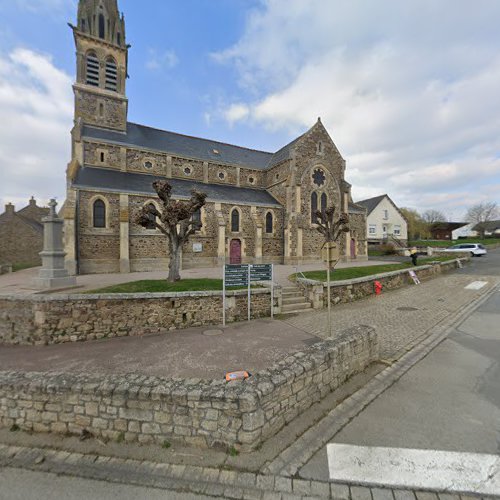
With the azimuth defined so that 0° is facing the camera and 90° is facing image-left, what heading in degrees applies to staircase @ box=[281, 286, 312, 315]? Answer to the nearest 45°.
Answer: approximately 0°

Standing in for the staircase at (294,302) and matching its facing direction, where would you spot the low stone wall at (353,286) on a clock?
The low stone wall is roughly at 8 o'clock from the staircase.

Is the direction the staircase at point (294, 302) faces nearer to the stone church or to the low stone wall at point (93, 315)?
the low stone wall

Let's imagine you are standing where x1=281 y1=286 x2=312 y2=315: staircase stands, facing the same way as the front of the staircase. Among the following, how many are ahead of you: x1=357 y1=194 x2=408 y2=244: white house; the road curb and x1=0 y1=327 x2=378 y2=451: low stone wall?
2

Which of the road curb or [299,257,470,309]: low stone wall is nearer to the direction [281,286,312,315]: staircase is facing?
the road curb

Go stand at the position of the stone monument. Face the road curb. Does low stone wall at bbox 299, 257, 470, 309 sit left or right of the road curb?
left

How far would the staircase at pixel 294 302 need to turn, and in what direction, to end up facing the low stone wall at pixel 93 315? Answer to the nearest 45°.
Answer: approximately 45° to its right

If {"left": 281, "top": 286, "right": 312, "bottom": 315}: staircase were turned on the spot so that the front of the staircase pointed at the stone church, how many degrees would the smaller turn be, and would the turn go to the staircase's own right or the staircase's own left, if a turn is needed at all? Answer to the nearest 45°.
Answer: approximately 135° to the staircase's own right

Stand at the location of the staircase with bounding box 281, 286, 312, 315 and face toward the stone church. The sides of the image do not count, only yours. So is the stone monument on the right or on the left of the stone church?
left

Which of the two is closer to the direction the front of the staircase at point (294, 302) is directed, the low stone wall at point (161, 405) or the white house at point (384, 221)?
the low stone wall

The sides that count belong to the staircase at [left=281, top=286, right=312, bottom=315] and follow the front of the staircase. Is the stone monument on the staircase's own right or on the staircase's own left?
on the staircase's own right

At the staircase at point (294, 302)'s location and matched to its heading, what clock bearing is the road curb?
The road curb is roughly at 12 o'clock from the staircase.
